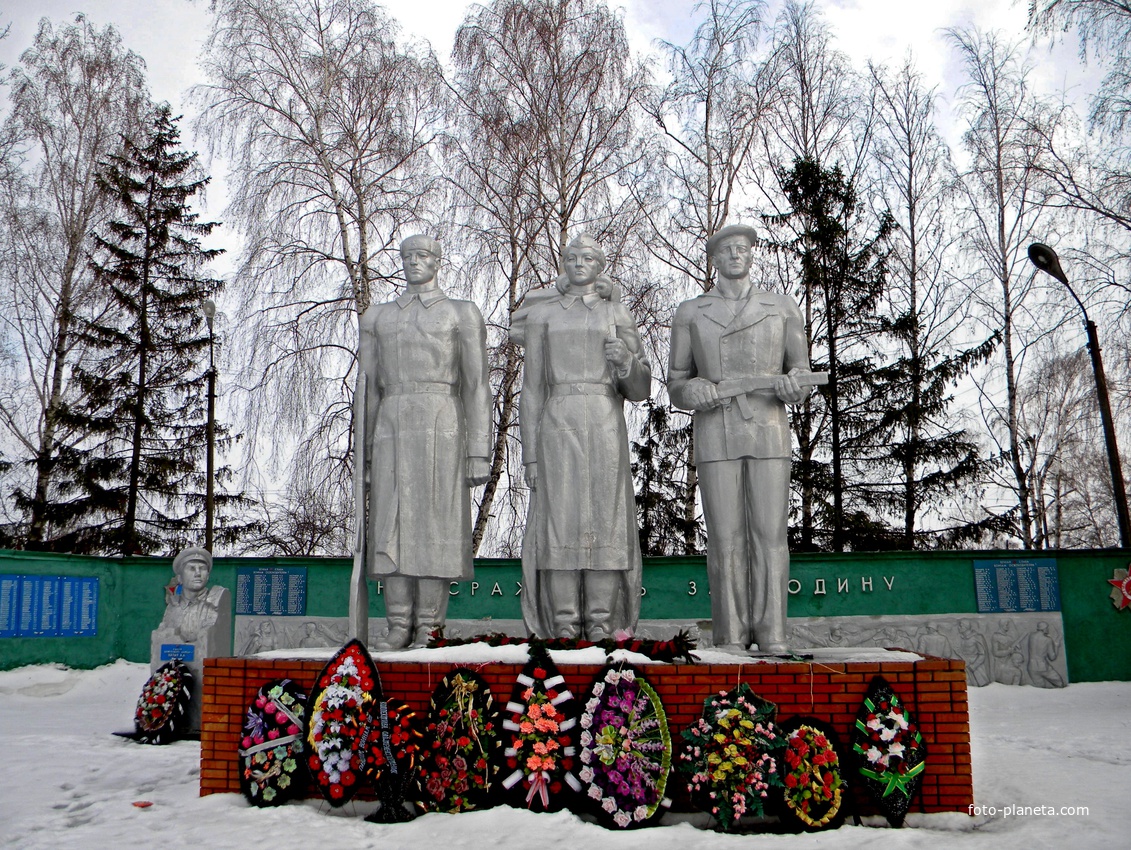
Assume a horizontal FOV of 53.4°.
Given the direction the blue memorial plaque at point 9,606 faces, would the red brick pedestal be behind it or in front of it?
in front

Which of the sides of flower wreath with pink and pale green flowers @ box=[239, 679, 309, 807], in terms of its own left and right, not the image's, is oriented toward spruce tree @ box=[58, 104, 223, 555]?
back

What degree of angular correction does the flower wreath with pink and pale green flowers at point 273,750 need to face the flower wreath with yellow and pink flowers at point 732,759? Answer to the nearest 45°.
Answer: approximately 45° to its left

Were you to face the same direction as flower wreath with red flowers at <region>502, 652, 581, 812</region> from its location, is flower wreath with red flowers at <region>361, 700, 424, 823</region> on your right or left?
on your right

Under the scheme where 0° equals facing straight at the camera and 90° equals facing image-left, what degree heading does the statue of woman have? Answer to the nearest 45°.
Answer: approximately 0°
